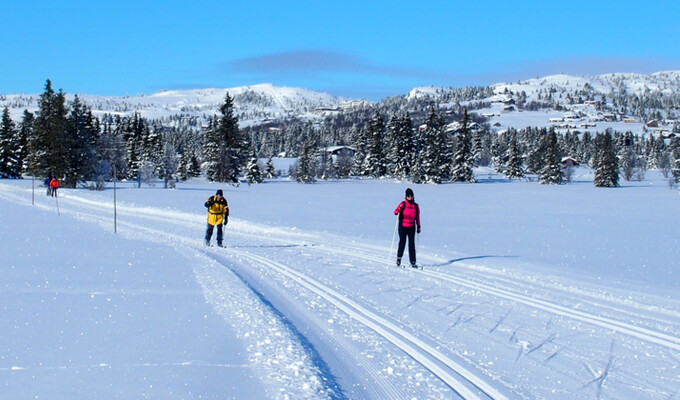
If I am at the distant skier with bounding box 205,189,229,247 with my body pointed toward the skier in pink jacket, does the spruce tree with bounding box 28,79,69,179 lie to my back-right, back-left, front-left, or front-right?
back-left

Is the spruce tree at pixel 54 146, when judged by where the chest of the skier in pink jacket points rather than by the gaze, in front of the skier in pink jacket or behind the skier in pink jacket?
behind

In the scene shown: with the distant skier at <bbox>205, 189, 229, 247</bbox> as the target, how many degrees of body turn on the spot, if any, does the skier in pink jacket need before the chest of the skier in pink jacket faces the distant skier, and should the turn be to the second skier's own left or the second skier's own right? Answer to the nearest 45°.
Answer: approximately 135° to the second skier's own right

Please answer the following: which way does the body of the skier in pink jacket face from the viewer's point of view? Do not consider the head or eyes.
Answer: toward the camera
